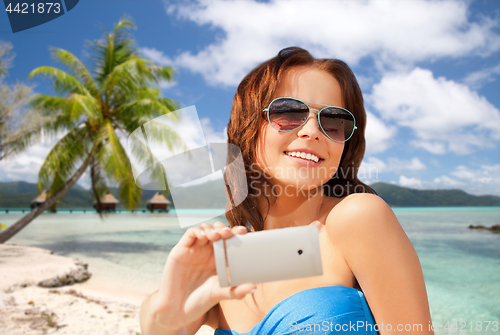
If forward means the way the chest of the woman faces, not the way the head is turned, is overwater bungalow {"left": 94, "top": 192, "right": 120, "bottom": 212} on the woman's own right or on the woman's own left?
on the woman's own right

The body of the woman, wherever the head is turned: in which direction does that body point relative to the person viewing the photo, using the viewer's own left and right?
facing the viewer and to the left of the viewer

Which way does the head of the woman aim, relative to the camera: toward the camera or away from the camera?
toward the camera
